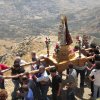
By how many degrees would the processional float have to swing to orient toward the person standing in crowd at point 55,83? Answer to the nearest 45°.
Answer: approximately 45° to its left

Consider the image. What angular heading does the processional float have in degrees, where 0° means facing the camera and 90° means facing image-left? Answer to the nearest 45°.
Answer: approximately 45°
